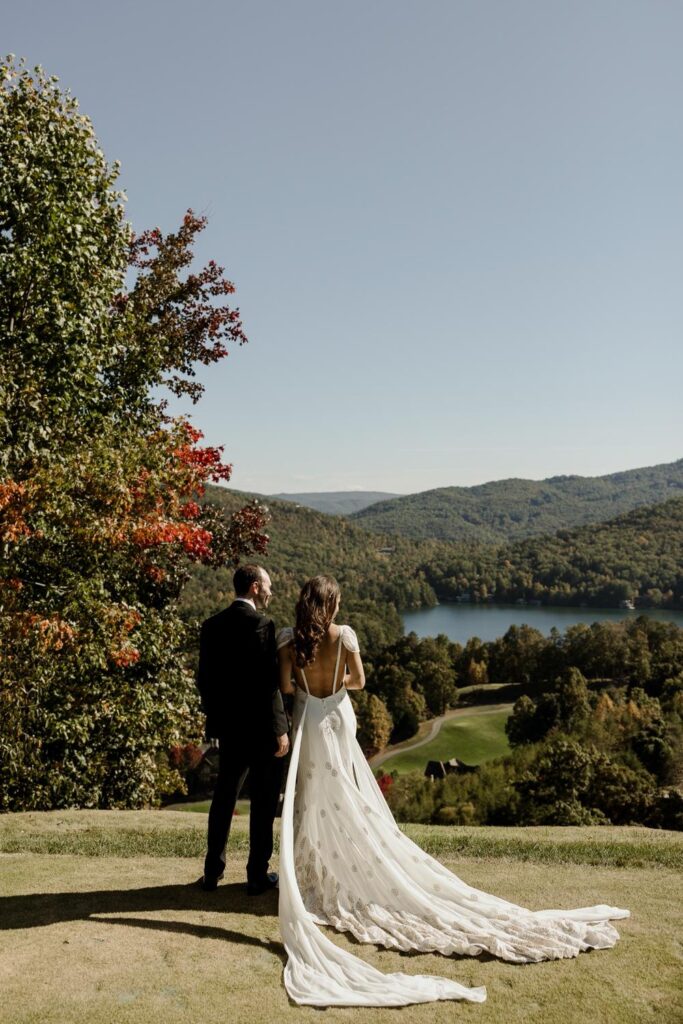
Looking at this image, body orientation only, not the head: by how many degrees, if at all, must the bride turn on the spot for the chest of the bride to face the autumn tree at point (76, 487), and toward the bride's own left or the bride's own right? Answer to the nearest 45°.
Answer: approximately 45° to the bride's own left

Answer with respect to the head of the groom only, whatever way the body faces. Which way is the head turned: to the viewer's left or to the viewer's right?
to the viewer's right

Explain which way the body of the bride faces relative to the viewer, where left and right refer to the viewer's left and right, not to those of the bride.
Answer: facing away from the viewer

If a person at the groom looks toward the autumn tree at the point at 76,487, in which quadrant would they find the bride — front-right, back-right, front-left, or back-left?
back-right
